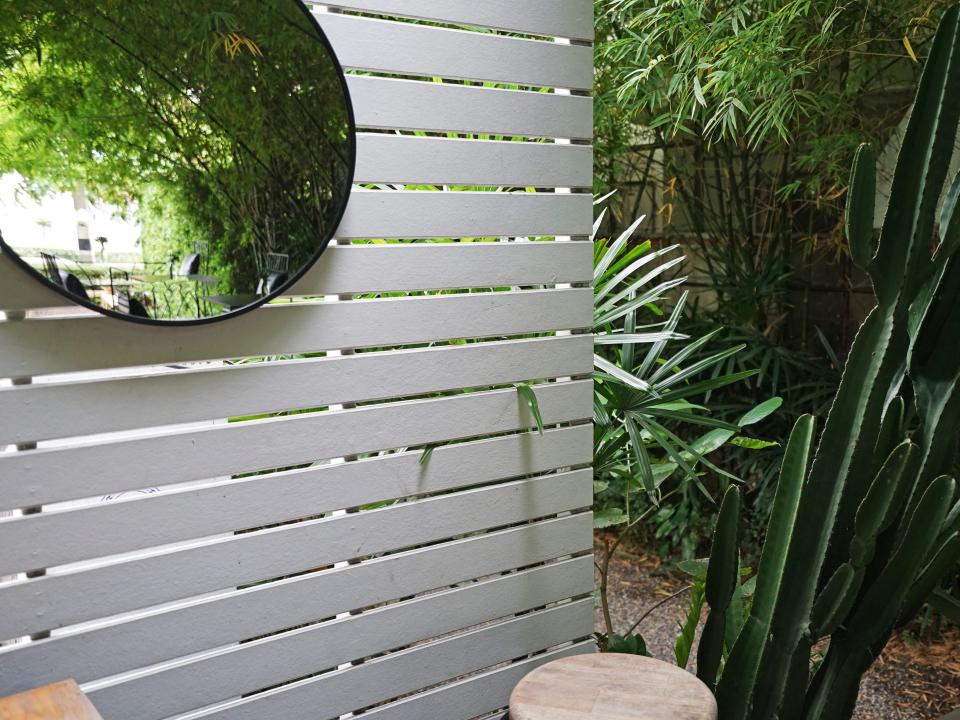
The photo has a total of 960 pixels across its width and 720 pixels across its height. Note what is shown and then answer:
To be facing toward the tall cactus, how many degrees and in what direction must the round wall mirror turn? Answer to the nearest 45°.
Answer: approximately 90° to its left

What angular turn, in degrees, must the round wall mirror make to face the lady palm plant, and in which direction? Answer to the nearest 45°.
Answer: approximately 135° to its left

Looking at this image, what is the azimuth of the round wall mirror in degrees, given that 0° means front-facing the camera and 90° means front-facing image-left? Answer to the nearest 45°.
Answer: approximately 0°
